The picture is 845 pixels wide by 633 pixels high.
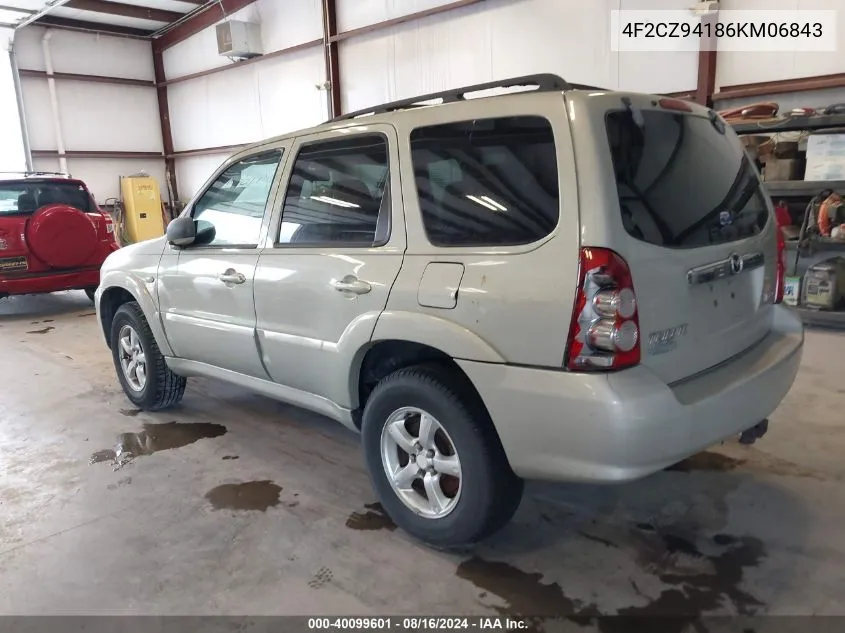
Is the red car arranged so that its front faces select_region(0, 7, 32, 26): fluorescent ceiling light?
yes

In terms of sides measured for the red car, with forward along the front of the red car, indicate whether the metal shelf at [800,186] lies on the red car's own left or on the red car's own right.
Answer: on the red car's own right

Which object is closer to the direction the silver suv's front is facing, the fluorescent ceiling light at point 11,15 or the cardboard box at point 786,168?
the fluorescent ceiling light

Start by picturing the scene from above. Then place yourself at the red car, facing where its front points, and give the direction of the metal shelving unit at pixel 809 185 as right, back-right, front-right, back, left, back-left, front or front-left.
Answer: back-right

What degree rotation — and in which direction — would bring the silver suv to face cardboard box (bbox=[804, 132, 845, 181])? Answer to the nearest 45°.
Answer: approximately 90° to its right

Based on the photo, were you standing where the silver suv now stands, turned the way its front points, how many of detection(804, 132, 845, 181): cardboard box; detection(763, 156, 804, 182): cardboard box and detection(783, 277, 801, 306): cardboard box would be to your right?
3

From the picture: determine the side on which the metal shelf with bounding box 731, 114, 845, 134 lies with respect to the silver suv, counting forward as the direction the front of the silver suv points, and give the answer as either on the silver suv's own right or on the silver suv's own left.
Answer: on the silver suv's own right

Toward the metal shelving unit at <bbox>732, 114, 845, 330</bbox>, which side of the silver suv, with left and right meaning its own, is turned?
right

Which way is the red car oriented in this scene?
away from the camera

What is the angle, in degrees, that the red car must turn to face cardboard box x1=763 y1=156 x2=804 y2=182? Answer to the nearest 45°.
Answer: approximately 135° to its right

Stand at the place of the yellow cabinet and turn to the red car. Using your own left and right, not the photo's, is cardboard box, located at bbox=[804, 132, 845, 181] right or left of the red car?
left
